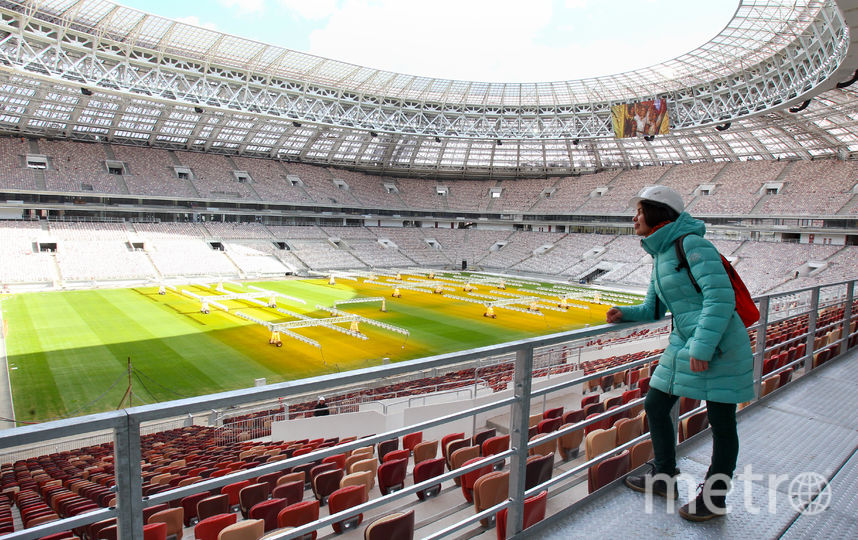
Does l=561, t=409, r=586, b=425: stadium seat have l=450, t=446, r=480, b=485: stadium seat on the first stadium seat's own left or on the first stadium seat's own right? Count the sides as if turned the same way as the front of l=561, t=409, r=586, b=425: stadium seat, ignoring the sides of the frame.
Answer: on the first stadium seat's own left

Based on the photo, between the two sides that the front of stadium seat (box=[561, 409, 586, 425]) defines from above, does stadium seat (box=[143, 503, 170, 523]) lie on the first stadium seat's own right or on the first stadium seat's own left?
on the first stadium seat's own left

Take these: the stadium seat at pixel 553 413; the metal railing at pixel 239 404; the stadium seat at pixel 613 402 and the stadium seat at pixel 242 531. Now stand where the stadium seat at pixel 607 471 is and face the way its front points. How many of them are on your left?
2

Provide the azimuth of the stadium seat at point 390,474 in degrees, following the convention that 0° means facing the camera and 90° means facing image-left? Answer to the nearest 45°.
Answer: approximately 135°

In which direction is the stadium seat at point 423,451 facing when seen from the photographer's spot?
facing away from the viewer and to the left of the viewer

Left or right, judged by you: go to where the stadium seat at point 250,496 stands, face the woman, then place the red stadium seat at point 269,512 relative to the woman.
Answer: right

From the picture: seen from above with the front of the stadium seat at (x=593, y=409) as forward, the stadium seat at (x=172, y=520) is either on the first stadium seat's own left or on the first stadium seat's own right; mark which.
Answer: on the first stadium seat's own left

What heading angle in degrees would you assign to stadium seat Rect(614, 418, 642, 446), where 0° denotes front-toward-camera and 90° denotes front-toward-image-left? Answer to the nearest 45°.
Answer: approximately 135°

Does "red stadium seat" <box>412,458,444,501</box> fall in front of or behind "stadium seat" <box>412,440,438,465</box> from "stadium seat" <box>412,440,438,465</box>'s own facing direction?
behind

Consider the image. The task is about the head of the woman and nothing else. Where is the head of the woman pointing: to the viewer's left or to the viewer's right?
to the viewer's left

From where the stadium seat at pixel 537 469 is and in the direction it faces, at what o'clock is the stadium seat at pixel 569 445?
the stadium seat at pixel 569 445 is roughly at 2 o'clock from the stadium seat at pixel 537 469.

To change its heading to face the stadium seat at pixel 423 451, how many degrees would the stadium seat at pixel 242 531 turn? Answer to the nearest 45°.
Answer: approximately 90° to its right

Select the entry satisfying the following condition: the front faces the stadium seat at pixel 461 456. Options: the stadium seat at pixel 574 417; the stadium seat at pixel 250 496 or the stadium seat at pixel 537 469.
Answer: the stadium seat at pixel 537 469
